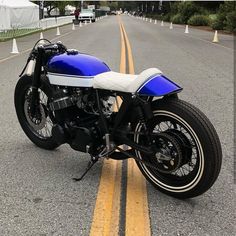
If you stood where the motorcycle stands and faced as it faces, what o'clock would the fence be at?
The fence is roughly at 1 o'clock from the motorcycle.

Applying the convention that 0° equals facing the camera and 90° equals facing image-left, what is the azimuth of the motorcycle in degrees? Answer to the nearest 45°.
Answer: approximately 135°
